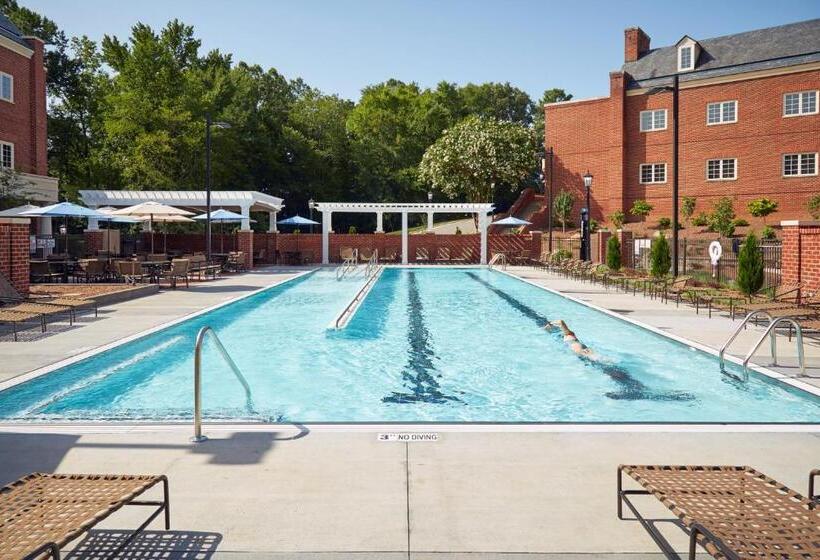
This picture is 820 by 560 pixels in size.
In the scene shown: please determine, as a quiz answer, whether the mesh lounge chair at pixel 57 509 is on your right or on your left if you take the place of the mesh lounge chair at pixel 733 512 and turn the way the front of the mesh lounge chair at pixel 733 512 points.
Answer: on your left

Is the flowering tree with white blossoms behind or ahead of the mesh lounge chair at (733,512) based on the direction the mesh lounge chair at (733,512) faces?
ahead

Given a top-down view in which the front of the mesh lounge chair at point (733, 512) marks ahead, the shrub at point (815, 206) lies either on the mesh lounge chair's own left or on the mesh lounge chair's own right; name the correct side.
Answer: on the mesh lounge chair's own right

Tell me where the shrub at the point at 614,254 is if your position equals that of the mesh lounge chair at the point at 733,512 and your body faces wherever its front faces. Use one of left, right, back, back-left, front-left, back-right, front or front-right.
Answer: front-right

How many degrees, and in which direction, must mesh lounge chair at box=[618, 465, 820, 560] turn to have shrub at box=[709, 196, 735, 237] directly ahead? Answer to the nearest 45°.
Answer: approximately 45° to its right

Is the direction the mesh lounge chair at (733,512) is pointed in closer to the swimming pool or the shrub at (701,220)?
the swimming pool

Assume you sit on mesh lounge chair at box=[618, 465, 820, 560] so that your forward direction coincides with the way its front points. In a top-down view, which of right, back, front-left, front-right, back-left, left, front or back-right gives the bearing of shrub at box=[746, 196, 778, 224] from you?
front-right

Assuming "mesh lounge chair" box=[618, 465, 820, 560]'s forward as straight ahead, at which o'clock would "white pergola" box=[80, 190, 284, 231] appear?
The white pergola is roughly at 12 o'clock from the mesh lounge chair.

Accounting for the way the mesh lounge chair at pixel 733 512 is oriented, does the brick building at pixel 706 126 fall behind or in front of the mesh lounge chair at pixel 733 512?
in front

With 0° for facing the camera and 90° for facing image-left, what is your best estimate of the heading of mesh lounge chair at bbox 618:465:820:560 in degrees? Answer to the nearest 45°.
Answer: approximately 135°

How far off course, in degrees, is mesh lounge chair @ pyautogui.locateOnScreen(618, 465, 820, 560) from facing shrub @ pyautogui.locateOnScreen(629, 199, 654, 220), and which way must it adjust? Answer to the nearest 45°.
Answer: approximately 45° to its right

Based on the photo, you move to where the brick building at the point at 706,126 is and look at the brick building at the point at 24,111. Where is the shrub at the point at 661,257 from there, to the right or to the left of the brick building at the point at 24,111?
left
